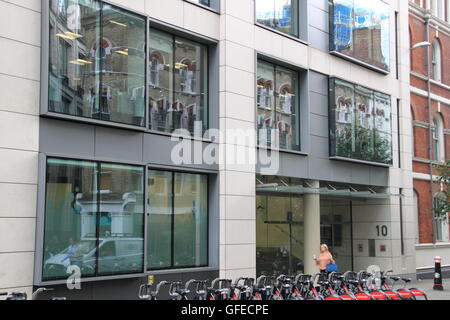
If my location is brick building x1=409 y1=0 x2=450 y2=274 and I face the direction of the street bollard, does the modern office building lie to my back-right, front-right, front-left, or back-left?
front-right

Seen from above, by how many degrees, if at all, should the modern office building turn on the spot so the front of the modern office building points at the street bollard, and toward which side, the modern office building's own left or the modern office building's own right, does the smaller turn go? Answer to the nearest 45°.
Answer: approximately 90° to the modern office building's own left

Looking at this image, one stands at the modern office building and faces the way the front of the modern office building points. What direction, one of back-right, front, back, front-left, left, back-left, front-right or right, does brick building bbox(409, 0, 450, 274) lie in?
left

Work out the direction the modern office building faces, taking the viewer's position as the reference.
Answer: facing the viewer and to the right of the viewer

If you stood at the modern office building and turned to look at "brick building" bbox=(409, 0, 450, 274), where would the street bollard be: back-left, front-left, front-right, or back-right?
front-right
